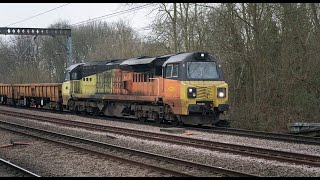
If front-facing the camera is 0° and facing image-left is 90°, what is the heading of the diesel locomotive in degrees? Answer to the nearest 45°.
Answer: approximately 315°
